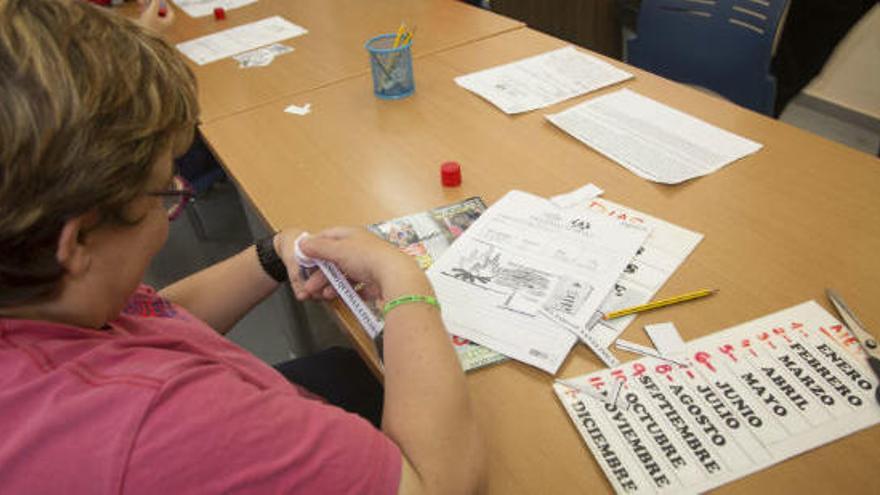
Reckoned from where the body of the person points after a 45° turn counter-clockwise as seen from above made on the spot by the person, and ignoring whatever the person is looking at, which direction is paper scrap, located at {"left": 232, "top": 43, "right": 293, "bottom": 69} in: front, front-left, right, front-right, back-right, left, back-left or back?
front

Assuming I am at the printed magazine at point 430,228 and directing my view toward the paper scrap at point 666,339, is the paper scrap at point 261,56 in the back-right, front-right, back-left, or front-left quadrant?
back-left

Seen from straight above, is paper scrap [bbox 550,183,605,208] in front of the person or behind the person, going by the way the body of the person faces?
in front

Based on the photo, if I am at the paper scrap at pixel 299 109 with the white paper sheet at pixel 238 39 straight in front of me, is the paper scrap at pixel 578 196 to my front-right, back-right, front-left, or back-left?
back-right

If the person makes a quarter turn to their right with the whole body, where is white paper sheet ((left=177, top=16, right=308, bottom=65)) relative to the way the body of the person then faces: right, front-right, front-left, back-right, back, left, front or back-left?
back-left

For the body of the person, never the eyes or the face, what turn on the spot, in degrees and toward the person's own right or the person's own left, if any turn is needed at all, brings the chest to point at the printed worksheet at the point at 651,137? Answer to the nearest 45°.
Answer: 0° — they already face it

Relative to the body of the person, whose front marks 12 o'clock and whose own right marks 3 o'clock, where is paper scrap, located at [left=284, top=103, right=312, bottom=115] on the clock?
The paper scrap is roughly at 11 o'clock from the person.

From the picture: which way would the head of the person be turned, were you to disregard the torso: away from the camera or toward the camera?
away from the camera

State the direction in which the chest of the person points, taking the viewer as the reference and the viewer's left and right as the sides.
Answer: facing away from the viewer and to the right of the viewer

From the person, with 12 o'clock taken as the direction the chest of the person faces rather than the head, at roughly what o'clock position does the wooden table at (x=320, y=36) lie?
The wooden table is roughly at 11 o'clock from the person.
